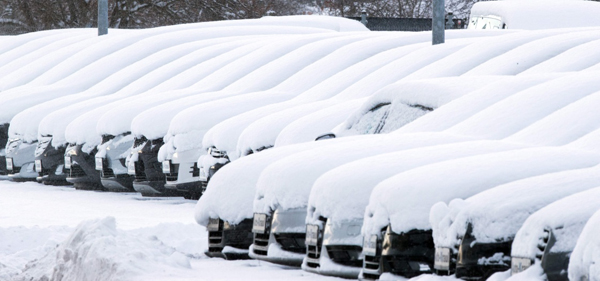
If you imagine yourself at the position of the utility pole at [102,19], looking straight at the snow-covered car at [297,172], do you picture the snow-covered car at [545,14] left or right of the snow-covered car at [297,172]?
left

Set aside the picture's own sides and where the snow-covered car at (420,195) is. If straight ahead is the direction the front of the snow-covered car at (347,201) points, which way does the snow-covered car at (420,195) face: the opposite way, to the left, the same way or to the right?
the same way

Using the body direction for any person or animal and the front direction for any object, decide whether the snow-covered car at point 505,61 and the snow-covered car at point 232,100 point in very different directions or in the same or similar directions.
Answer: same or similar directions

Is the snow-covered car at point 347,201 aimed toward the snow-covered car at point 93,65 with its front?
no

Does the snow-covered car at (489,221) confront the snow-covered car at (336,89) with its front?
no

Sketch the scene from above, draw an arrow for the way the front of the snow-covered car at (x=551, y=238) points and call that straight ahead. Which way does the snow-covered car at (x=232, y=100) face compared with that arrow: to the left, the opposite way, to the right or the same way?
the same way

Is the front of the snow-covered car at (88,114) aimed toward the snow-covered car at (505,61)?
no
